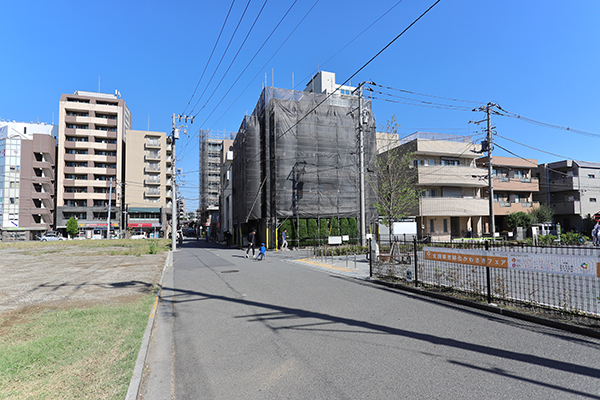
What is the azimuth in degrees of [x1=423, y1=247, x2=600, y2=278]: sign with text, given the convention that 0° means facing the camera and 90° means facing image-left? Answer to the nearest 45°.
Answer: approximately 45°

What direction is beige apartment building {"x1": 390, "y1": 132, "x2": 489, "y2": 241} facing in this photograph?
toward the camera

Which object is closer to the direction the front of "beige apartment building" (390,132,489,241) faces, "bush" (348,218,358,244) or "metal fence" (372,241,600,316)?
the metal fence

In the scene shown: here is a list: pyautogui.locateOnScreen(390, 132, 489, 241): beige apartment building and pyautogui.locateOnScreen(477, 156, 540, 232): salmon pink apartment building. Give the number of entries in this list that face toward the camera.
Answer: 2

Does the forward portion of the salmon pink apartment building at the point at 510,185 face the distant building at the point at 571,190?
no

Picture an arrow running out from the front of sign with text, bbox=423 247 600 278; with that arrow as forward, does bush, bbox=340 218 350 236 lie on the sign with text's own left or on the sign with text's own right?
on the sign with text's own right

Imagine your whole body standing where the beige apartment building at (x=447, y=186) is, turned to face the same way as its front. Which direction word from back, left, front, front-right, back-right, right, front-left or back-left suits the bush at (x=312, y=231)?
front-right

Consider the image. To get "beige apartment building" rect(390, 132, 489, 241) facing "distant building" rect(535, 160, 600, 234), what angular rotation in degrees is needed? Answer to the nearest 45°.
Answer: approximately 135° to its left

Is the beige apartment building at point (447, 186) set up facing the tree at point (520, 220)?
no

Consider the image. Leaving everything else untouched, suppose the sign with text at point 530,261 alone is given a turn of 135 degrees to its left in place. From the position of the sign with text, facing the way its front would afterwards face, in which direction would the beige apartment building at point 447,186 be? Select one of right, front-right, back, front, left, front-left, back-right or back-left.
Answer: left

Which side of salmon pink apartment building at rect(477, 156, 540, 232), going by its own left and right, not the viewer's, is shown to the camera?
front

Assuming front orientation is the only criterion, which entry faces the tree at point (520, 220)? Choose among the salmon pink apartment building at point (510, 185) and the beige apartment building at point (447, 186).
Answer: the salmon pink apartment building at point (510, 185)

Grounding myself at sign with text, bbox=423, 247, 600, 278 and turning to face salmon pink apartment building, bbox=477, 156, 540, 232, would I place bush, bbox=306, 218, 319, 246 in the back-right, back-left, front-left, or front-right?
front-left

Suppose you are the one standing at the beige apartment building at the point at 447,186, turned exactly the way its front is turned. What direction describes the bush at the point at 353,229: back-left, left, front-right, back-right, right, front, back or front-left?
front-right

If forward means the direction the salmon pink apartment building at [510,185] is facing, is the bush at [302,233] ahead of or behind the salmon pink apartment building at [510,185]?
ahead

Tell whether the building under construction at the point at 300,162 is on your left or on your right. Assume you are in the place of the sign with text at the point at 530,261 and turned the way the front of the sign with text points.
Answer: on your right

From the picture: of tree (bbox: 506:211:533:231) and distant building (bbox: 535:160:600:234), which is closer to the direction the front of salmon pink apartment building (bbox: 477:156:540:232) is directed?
the tree

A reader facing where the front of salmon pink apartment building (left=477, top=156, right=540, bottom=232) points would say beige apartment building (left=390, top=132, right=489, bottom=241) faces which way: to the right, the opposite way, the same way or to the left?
the same way
